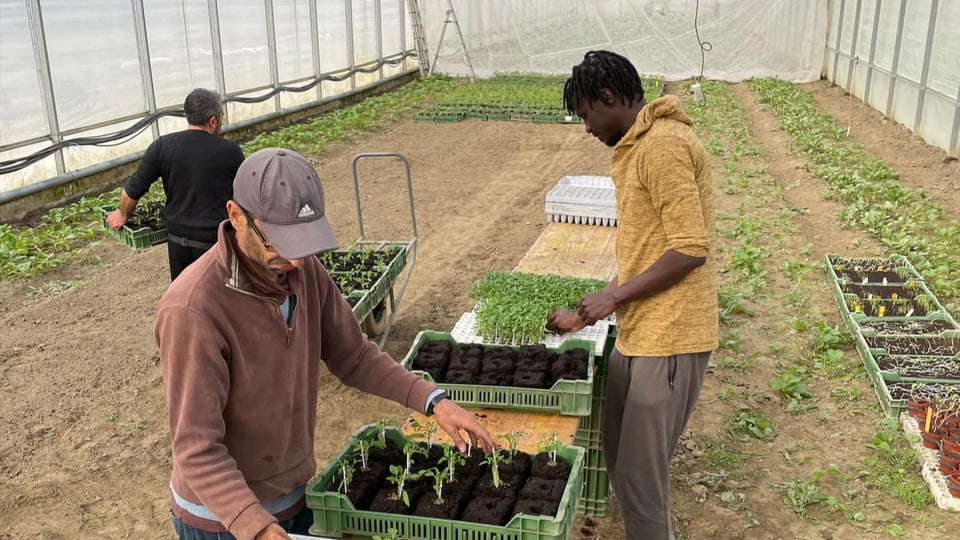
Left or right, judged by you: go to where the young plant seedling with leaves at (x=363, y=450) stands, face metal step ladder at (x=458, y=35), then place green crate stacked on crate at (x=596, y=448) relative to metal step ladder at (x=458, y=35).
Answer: right

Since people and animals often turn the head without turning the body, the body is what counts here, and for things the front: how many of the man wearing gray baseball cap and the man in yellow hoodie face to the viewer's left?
1

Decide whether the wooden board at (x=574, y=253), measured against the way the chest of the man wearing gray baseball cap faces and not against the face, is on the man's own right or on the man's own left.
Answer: on the man's own left

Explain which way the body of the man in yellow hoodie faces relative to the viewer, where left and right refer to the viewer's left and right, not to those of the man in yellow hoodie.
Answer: facing to the left of the viewer

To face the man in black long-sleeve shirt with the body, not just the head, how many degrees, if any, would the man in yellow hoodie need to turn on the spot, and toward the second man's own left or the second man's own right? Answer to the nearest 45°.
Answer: approximately 45° to the second man's own right

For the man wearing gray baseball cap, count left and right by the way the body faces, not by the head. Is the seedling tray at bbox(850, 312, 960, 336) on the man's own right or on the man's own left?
on the man's own left

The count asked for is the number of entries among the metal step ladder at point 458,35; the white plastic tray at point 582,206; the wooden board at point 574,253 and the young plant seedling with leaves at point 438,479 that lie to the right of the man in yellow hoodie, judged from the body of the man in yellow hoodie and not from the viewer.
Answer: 3

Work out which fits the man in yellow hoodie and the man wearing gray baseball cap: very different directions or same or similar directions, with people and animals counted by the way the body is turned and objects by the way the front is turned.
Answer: very different directions

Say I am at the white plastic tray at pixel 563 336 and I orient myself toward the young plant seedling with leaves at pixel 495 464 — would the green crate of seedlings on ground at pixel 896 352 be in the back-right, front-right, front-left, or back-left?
back-left

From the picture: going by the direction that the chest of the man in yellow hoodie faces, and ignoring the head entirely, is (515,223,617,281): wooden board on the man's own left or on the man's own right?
on the man's own right

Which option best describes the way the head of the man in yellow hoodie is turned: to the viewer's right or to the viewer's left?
to the viewer's left
